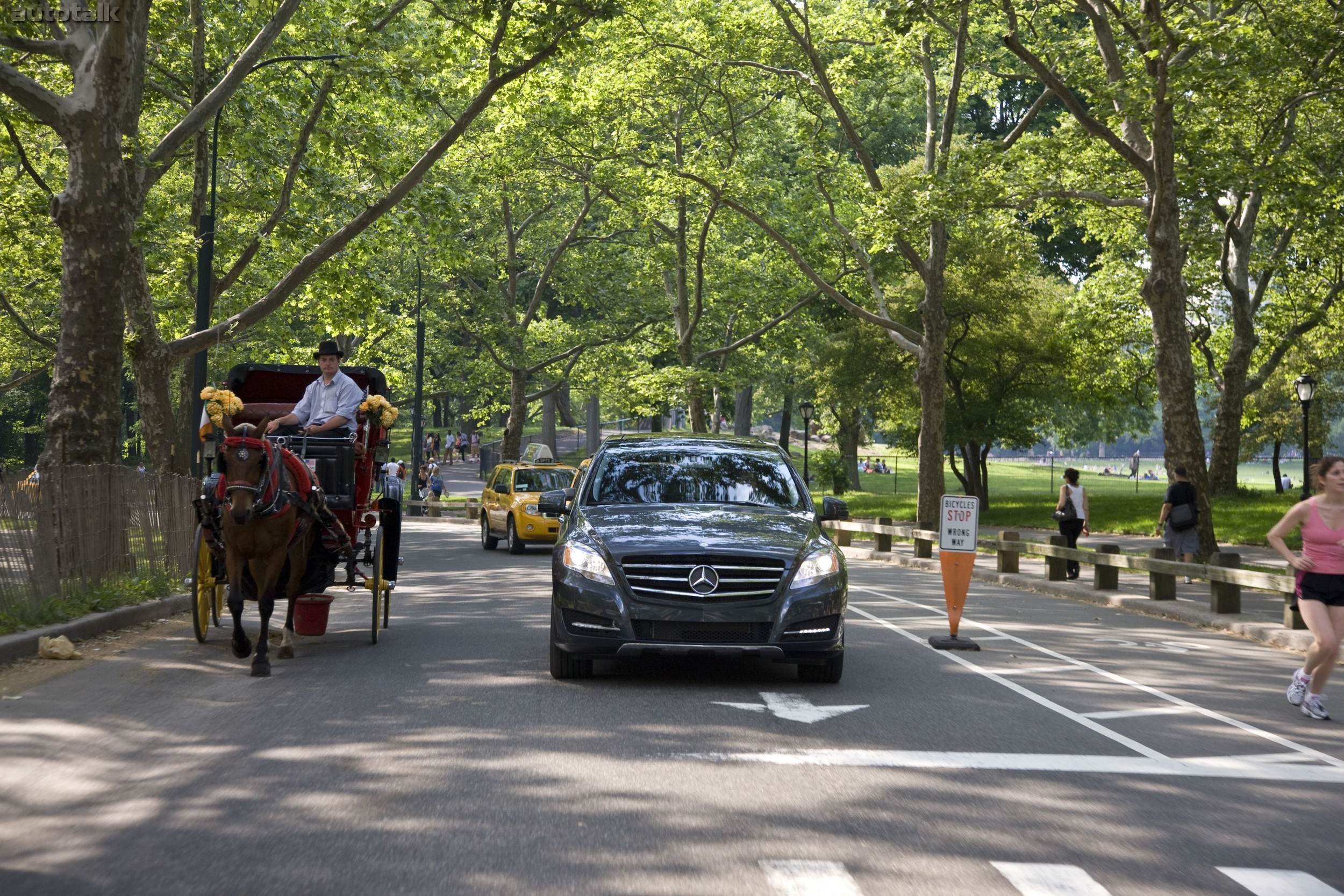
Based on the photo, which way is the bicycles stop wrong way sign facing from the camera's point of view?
toward the camera

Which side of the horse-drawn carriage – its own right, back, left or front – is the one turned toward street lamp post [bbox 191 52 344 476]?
back

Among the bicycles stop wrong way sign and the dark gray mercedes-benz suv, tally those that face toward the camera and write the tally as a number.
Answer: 2

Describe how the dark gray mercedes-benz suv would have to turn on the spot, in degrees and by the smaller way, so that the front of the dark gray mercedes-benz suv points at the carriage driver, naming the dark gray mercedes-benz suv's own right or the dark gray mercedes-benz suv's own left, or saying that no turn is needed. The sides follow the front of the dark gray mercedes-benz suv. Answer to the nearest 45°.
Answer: approximately 135° to the dark gray mercedes-benz suv's own right

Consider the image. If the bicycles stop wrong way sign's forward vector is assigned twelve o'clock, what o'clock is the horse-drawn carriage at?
The horse-drawn carriage is roughly at 2 o'clock from the bicycles stop wrong way sign.

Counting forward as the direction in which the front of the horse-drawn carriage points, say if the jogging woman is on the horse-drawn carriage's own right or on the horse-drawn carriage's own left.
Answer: on the horse-drawn carriage's own left

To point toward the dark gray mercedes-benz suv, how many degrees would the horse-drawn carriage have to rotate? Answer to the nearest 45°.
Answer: approximately 45° to its left

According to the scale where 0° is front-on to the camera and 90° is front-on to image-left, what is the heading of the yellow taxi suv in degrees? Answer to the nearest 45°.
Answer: approximately 315°

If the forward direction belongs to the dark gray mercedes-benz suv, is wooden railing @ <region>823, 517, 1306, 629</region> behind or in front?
behind

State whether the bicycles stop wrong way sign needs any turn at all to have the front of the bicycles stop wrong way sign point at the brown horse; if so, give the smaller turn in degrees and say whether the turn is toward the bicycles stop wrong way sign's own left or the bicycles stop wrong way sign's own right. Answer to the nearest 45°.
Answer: approximately 45° to the bicycles stop wrong way sign's own right

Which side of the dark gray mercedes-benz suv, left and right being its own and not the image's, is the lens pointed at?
front

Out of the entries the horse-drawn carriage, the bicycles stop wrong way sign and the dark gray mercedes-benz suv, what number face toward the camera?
3

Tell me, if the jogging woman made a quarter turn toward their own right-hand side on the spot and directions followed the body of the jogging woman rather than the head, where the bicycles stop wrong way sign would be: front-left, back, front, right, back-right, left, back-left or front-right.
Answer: right
